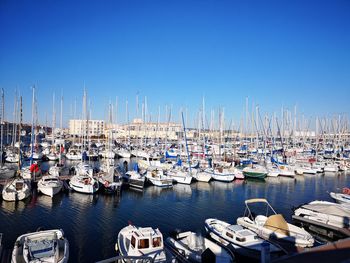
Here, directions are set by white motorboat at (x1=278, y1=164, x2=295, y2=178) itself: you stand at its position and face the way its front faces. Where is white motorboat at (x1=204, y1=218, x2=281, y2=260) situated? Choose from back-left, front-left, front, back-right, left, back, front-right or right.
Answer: front-right

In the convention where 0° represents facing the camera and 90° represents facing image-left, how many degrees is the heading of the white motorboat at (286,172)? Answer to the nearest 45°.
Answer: approximately 315°

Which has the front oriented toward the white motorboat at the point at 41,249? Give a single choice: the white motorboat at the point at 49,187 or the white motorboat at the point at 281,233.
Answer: the white motorboat at the point at 49,187

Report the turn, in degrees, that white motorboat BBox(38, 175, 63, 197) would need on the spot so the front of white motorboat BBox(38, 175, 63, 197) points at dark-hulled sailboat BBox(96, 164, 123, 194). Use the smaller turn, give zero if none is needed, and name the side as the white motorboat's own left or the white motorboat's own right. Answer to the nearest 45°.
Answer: approximately 90° to the white motorboat's own left

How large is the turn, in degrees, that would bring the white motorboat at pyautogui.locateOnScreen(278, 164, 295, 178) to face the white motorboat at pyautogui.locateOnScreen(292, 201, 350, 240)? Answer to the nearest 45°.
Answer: approximately 45° to its right

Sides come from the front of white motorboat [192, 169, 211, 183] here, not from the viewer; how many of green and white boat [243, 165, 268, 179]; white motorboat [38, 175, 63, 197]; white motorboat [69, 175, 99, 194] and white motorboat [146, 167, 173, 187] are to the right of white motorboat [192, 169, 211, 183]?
3

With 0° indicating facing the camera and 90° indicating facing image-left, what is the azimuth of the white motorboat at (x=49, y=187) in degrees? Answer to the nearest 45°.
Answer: approximately 0°
